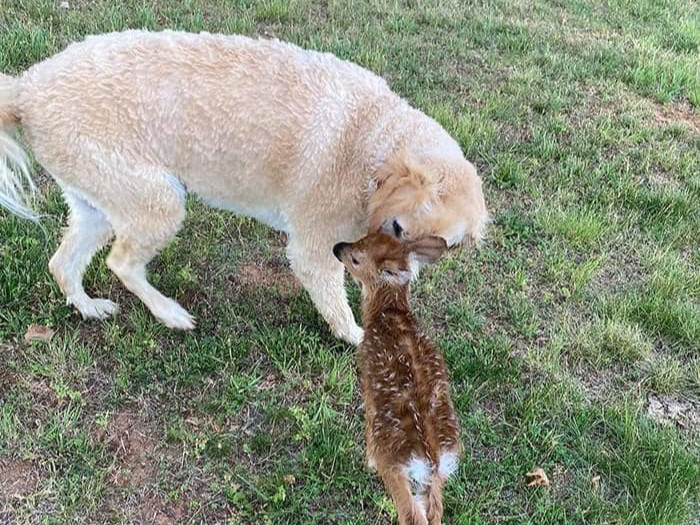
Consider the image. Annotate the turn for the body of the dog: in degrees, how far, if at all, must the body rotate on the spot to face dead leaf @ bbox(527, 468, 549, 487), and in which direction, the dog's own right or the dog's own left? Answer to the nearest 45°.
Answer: approximately 45° to the dog's own right

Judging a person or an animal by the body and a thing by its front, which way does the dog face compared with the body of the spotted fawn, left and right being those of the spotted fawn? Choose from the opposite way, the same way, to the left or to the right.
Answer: to the right

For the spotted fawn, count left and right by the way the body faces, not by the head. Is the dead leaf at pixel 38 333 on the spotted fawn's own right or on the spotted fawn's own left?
on the spotted fawn's own left

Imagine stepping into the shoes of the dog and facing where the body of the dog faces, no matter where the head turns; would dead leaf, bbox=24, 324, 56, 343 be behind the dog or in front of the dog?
behind

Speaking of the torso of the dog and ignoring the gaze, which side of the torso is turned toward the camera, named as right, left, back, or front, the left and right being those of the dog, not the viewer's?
right

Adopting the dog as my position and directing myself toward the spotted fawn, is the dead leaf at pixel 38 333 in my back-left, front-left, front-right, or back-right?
back-right

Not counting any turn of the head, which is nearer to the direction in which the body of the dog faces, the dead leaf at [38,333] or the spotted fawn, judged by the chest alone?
the spotted fawn

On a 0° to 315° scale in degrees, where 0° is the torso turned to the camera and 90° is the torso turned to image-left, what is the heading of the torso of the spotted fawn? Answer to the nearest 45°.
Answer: approximately 180°

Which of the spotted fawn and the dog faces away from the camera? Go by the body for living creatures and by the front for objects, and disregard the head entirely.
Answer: the spotted fawn

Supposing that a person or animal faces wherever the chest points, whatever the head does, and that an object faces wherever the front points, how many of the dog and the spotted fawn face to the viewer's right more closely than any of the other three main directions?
1

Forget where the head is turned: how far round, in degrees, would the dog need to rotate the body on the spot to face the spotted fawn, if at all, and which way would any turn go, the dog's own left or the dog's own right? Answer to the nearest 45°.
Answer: approximately 45° to the dog's own right

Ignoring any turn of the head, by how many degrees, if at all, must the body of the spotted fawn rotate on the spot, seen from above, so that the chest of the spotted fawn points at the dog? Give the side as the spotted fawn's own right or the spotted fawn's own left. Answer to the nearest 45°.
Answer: approximately 45° to the spotted fawn's own left
